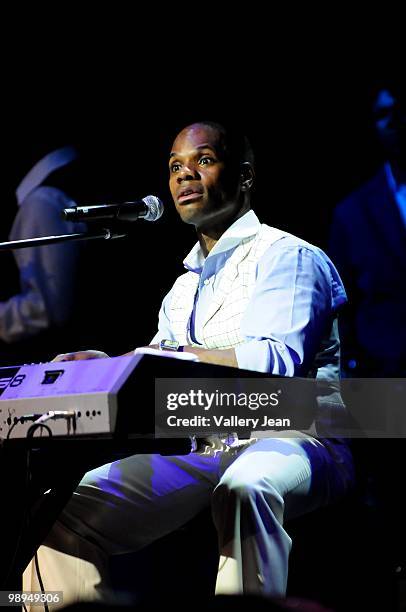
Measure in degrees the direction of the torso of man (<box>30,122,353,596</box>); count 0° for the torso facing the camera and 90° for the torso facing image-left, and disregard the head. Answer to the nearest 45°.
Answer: approximately 45°

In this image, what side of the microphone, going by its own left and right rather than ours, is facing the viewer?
right

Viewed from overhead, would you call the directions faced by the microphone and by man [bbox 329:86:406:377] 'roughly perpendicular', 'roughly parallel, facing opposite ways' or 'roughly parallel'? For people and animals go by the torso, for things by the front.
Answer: roughly perpendicular

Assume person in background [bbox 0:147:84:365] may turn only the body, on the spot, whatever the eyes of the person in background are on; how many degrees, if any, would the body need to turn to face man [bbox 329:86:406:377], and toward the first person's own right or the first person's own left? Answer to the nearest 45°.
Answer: approximately 135° to the first person's own left

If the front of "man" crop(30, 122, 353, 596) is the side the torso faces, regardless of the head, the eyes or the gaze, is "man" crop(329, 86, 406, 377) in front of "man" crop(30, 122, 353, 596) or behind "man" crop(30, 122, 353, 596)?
behind

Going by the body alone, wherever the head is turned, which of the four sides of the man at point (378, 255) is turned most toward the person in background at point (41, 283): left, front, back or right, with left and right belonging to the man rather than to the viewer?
right
